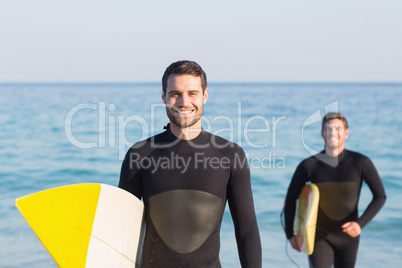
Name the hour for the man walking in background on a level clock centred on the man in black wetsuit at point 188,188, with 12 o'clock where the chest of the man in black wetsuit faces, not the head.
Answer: The man walking in background is roughly at 7 o'clock from the man in black wetsuit.

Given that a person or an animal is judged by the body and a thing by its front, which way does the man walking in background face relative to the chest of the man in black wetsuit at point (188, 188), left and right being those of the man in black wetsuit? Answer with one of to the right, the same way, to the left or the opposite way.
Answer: the same way

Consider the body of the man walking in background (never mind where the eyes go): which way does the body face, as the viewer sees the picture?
toward the camera

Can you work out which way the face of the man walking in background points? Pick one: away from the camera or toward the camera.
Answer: toward the camera

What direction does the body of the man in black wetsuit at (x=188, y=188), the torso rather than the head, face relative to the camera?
toward the camera

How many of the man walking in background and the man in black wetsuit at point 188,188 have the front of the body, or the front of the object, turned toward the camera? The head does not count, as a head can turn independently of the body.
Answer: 2

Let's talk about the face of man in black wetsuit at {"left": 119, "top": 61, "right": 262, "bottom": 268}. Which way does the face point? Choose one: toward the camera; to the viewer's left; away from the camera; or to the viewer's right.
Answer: toward the camera

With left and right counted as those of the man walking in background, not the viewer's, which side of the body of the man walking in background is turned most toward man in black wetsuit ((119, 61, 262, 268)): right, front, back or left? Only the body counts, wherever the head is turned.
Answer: front
